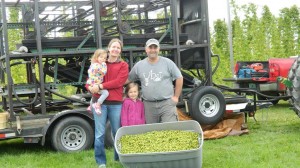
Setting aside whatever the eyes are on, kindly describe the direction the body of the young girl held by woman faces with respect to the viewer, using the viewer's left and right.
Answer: facing the viewer and to the right of the viewer

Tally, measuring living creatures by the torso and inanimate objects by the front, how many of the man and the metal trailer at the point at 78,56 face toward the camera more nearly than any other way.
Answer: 1

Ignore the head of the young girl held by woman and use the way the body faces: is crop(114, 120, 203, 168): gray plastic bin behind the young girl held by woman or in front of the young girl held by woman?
in front

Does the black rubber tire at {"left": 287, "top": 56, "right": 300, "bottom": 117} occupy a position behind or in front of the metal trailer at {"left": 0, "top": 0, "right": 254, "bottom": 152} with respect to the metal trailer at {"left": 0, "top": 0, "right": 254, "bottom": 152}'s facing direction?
in front

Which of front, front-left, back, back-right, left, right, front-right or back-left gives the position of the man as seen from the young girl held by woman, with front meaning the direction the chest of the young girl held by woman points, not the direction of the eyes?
front-left

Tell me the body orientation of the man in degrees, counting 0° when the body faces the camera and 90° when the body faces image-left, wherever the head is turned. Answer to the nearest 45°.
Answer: approximately 0°

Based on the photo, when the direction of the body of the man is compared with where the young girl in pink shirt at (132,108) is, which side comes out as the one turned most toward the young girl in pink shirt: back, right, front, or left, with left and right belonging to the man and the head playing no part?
right

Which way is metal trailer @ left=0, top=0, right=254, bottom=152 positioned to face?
to the viewer's right

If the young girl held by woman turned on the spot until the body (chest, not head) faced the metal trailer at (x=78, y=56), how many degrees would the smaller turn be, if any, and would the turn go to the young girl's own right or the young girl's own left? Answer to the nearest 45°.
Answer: approximately 135° to the young girl's own left

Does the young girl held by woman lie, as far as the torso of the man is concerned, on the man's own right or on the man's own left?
on the man's own right

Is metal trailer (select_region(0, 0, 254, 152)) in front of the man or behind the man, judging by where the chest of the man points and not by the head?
behind
